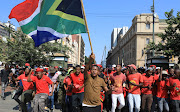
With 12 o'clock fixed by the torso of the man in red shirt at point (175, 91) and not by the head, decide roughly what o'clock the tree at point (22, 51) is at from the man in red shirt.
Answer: The tree is roughly at 4 o'clock from the man in red shirt.

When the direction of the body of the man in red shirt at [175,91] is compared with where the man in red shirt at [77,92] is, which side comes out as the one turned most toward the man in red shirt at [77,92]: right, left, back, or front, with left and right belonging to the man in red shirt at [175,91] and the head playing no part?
right

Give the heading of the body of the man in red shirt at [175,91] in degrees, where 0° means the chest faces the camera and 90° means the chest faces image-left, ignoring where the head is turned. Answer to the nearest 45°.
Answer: approximately 0°

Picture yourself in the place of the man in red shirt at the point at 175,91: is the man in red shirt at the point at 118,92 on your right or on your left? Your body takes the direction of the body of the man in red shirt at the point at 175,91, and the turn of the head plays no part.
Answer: on your right

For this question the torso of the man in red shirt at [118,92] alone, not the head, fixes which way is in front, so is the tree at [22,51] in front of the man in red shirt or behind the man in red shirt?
behind

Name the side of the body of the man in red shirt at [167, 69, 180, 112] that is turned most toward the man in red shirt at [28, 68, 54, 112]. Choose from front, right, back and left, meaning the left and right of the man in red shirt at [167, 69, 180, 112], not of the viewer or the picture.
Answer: right

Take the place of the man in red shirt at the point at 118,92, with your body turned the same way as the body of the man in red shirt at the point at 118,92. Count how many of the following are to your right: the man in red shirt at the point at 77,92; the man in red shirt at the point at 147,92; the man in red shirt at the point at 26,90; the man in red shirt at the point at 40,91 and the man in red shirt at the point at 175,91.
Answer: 3

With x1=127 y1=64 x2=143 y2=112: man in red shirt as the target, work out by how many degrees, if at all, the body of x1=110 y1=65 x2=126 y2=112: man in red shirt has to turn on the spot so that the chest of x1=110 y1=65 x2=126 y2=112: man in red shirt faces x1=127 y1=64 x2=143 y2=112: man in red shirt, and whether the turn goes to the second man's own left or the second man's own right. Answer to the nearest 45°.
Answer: approximately 135° to the second man's own left

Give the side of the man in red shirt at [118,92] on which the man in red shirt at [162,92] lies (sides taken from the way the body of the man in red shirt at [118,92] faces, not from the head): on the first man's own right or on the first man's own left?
on the first man's own left
